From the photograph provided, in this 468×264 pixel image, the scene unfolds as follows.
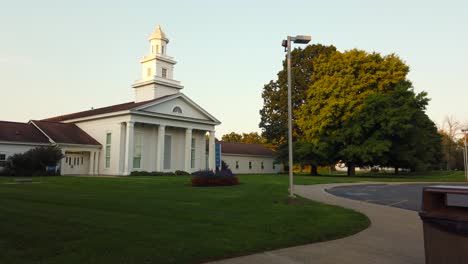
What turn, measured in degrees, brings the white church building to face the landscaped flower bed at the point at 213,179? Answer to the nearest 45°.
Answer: approximately 45° to its right

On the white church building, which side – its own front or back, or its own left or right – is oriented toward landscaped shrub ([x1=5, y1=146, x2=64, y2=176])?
right

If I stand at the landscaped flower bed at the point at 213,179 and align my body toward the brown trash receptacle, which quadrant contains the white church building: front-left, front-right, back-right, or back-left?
back-right

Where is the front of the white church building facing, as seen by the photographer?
facing the viewer and to the right of the viewer

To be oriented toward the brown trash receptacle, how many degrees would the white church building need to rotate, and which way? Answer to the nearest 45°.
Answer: approximately 45° to its right

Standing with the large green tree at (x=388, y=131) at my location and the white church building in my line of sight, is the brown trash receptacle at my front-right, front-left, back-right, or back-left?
front-left

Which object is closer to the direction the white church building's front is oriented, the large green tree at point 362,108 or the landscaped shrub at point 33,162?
the large green tree

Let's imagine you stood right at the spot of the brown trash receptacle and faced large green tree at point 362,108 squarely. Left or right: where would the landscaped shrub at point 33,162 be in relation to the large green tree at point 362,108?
left

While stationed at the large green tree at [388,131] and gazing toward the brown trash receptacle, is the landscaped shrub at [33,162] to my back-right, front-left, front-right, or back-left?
front-right
